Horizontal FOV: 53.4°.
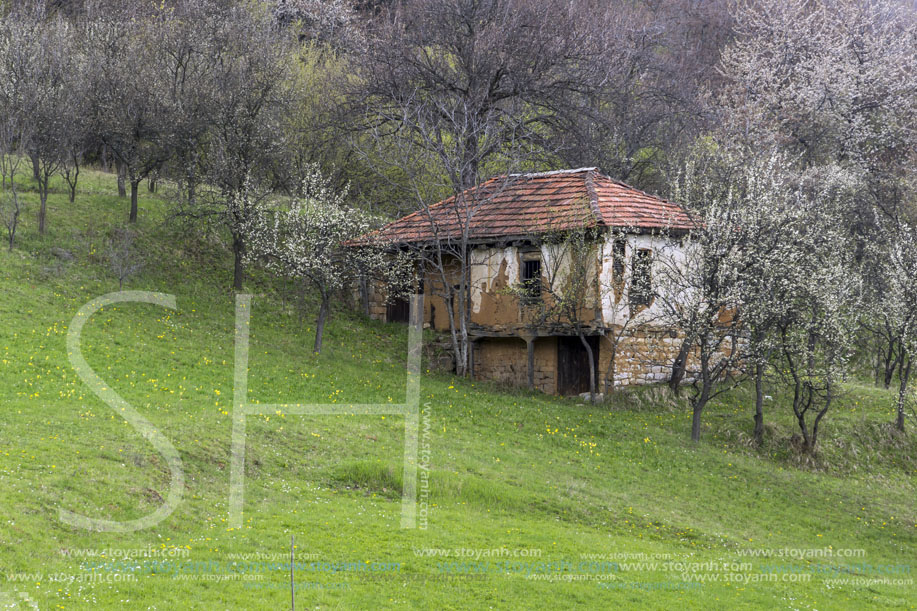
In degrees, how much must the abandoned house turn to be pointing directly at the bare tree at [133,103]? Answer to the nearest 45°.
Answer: approximately 45° to its right

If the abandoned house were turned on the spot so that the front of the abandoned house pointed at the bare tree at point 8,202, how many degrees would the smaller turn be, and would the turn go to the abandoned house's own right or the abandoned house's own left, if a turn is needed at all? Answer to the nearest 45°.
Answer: approximately 45° to the abandoned house's own right

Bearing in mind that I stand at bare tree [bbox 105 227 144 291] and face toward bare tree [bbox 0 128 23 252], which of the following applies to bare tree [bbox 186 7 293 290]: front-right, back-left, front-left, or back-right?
back-right

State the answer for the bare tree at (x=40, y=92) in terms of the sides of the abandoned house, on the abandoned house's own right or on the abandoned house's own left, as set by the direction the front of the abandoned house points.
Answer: on the abandoned house's own right

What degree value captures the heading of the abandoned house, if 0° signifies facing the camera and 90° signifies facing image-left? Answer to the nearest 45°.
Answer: approximately 45°

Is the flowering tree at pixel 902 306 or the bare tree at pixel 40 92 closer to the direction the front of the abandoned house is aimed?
the bare tree
